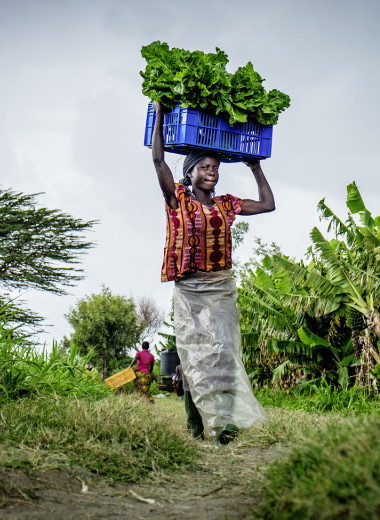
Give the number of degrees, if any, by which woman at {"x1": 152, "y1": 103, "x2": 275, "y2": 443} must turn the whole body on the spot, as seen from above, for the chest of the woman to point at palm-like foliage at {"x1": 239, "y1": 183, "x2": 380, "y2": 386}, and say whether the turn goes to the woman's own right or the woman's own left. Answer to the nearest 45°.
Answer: approximately 135° to the woman's own left

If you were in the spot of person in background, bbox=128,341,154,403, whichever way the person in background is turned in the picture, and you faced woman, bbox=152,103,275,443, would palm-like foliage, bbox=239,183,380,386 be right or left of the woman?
left

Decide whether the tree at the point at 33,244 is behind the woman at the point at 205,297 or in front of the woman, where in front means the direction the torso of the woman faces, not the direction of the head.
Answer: behind

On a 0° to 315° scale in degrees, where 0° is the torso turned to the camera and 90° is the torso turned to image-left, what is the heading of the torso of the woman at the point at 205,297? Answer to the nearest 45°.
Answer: approximately 315°

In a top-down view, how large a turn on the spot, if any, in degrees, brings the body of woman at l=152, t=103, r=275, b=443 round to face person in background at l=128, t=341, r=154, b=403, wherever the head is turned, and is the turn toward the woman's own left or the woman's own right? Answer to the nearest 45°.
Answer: approximately 135° to the woman's own left

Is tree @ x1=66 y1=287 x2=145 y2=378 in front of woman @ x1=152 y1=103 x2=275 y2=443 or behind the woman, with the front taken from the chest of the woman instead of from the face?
behind
